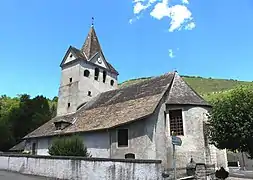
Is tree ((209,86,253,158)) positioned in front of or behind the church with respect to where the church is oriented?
behind

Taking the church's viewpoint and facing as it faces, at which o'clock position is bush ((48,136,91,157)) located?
The bush is roughly at 10 o'clock from the church.

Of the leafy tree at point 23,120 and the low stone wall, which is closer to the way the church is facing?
the leafy tree

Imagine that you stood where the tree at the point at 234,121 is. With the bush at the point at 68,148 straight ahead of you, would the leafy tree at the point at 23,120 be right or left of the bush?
right

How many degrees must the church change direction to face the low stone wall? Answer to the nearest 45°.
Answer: approximately 90° to its left

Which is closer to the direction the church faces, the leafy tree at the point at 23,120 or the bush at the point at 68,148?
the leafy tree

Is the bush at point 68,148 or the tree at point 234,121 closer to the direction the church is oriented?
the bush
